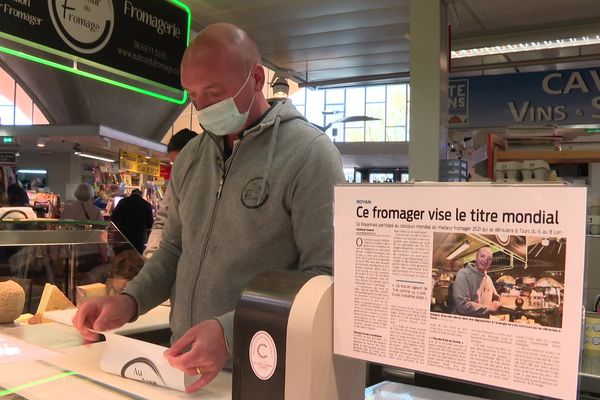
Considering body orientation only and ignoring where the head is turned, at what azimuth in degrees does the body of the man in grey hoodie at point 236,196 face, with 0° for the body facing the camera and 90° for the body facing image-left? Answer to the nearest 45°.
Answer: approximately 45°

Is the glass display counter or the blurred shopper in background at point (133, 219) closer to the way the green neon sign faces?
the glass display counter

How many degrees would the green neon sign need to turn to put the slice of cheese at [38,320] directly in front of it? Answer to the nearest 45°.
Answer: approximately 45° to its right

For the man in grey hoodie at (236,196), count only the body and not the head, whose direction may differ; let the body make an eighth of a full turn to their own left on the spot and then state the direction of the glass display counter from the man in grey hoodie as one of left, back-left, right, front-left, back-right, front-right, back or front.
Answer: back-right

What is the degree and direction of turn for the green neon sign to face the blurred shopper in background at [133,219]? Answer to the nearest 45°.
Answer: approximately 135° to its left

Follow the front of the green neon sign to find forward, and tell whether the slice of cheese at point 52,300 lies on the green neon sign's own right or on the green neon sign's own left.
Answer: on the green neon sign's own right

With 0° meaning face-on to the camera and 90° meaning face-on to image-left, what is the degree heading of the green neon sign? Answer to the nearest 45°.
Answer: approximately 315°

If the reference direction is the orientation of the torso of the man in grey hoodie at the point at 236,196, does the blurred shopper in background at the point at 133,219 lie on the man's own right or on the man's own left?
on the man's own right

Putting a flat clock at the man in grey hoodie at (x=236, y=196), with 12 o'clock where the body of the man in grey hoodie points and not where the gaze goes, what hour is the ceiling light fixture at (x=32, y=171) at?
The ceiling light fixture is roughly at 4 o'clock from the man in grey hoodie.
